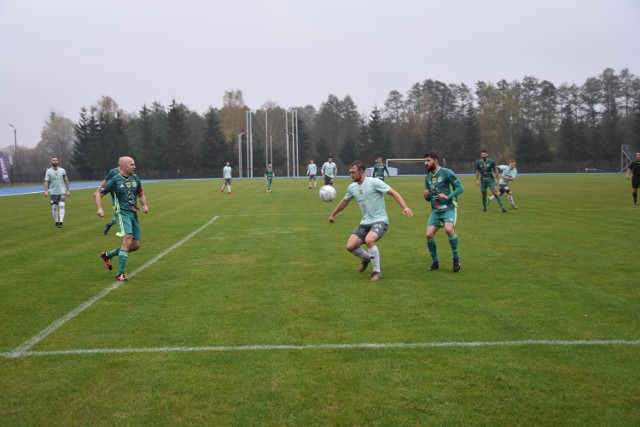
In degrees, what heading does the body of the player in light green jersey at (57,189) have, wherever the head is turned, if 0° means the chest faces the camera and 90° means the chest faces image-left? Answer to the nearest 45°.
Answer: approximately 0°

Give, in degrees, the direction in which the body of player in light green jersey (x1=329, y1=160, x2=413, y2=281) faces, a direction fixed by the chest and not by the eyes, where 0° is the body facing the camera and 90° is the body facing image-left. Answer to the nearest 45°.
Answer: approximately 45°

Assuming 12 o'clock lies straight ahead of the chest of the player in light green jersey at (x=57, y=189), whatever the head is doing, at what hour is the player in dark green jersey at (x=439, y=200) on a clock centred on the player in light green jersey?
The player in dark green jersey is roughly at 11 o'clock from the player in light green jersey.

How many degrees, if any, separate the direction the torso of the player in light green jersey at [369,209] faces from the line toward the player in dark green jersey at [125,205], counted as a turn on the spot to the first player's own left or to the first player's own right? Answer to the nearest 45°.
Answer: approximately 45° to the first player's own right

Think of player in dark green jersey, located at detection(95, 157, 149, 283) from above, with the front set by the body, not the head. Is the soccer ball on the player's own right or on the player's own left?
on the player's own left
